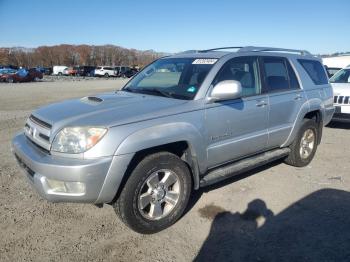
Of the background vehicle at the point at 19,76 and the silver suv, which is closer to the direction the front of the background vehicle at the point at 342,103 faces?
the silver suv

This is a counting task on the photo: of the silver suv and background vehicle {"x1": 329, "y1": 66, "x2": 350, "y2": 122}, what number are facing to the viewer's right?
0

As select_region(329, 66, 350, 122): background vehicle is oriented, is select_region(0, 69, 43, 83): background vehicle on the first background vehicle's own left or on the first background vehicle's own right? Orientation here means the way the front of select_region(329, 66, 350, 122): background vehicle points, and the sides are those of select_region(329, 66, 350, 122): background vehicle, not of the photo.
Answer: on the first background vehicle's own right

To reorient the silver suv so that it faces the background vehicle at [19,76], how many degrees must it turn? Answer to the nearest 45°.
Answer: approximately 90° to its right

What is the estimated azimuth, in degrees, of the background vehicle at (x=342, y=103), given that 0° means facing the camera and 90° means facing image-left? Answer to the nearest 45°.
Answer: approximately 0°

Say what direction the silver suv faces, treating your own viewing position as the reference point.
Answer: facing the viewer and to the left of the viewer

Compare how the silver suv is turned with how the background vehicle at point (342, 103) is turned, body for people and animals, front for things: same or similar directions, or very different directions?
same or similar directions

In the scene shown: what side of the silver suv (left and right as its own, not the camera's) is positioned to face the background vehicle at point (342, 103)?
back
